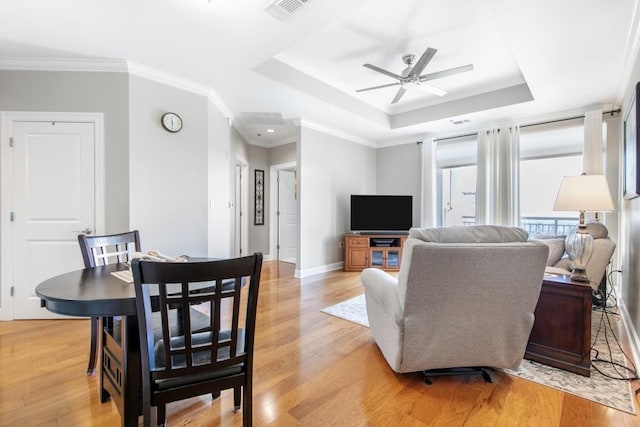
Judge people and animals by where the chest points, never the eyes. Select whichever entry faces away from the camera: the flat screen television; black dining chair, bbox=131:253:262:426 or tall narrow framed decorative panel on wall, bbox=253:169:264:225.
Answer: the black dining chair

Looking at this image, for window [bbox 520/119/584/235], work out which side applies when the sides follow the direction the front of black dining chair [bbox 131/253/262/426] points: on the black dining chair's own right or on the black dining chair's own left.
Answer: on the black dining chair's own right

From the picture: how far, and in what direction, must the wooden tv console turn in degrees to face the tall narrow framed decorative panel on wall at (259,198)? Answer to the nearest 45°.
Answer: approximately 90° to its right

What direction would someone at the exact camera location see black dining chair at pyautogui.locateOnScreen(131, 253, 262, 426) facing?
facing away from the viewer

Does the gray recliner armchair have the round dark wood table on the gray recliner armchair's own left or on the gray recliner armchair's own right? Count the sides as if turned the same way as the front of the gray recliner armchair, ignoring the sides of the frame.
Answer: on the gray recliner armchair's own left

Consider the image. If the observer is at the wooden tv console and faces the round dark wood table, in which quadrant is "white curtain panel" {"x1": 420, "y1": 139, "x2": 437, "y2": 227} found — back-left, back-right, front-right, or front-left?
back-left

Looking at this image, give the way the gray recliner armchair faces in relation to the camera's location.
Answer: facing away from the viewer and to the left of the viewer

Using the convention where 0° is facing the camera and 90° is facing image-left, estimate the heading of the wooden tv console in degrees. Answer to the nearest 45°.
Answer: approximately 0°

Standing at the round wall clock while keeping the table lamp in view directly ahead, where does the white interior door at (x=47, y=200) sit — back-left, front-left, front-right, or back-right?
back-right
